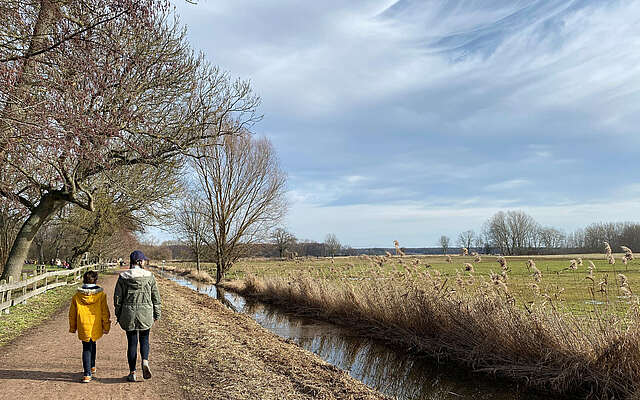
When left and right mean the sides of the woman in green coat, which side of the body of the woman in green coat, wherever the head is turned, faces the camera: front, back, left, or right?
back

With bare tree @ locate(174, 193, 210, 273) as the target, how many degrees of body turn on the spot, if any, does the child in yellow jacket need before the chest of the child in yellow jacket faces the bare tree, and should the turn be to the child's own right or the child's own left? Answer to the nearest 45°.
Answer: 0° — they already face it

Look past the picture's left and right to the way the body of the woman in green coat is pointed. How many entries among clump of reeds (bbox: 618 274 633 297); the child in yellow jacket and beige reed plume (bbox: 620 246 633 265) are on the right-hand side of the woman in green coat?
2

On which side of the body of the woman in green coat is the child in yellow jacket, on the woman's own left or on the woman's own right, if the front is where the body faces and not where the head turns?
on the woman's own left

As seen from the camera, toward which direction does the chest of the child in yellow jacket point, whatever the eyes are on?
away from the camera

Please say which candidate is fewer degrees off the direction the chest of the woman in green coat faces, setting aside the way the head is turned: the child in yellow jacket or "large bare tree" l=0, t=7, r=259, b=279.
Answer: the large bare tree
